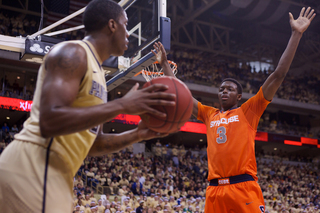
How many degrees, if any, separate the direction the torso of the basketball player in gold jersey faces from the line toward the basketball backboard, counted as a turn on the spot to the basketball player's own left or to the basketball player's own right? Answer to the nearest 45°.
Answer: approximately 90° to the basketball player's own left

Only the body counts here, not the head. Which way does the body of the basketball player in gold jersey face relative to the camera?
to the viewer's right

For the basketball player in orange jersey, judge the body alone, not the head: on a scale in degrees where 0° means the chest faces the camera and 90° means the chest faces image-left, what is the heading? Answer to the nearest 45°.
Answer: approximately 45°

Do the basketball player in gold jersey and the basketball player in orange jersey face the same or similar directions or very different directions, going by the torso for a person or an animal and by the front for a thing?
very different directions

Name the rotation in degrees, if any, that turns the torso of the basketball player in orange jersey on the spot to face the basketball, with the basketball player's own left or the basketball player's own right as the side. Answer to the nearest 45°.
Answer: approximately 45° to the basketball player's own left

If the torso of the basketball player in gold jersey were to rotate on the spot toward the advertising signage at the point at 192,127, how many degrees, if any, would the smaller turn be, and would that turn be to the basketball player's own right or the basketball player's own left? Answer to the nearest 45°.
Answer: approximately 90° to the basketball player's own left

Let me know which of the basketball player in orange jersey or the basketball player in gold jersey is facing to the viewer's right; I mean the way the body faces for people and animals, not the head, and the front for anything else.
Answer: the basketball player in gold jersey

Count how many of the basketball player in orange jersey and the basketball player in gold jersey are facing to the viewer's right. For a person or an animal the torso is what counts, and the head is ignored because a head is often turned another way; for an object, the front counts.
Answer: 1

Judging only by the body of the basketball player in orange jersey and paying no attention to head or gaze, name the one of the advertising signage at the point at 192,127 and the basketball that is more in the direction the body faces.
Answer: the basketball

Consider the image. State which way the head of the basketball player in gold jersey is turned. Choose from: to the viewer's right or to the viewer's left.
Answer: to the viewer's right
